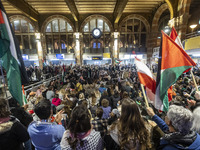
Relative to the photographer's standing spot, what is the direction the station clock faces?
facing the viewer

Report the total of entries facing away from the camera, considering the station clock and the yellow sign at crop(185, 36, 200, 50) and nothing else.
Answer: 0

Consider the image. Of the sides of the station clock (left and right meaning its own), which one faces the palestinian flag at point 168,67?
front

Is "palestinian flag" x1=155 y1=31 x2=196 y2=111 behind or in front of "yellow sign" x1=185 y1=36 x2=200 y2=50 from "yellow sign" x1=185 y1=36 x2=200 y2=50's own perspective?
in front

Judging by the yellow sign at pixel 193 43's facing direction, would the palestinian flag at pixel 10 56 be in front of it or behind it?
in front

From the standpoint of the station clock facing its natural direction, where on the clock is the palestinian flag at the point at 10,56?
The palestinian flag is roughly at 12 o'clock from the station clock.

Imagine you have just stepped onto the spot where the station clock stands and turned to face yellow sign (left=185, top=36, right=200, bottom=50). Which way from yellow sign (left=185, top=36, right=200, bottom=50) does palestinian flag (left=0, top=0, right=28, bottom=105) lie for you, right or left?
right

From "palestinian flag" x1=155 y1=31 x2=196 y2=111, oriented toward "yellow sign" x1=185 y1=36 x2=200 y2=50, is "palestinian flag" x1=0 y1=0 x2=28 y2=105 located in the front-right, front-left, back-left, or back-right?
back-left
